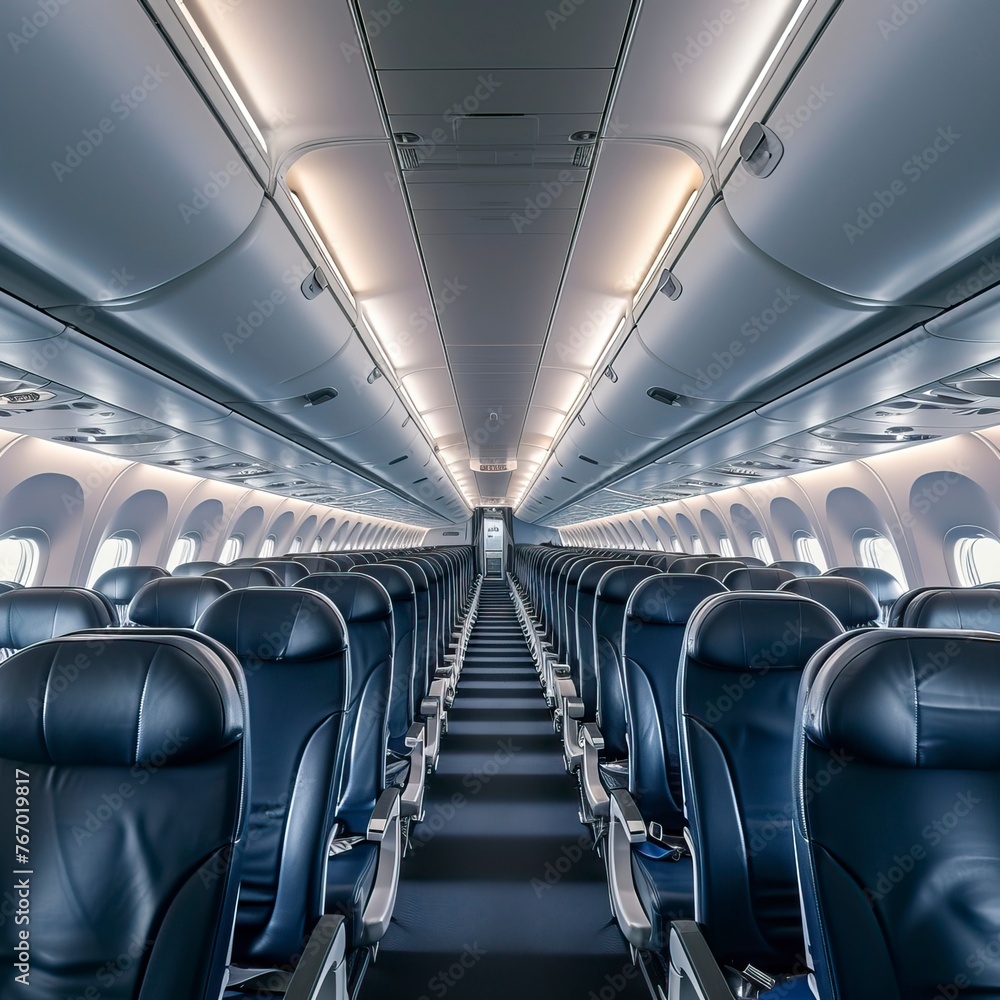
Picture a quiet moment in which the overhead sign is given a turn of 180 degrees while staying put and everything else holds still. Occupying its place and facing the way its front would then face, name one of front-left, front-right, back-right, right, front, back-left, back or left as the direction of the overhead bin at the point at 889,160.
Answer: back

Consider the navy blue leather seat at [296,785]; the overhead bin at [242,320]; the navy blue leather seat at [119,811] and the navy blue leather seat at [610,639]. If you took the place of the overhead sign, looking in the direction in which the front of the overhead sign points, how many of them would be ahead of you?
4

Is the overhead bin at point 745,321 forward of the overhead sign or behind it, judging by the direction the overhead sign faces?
forward

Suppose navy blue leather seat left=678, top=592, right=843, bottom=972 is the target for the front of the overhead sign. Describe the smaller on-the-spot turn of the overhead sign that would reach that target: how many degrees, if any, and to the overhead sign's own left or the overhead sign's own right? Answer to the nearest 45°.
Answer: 0° — it already faces it

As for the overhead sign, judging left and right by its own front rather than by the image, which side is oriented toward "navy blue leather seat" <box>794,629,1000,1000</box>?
front

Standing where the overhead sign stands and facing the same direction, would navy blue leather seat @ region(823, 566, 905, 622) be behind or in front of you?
in front

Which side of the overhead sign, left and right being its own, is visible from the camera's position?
front
